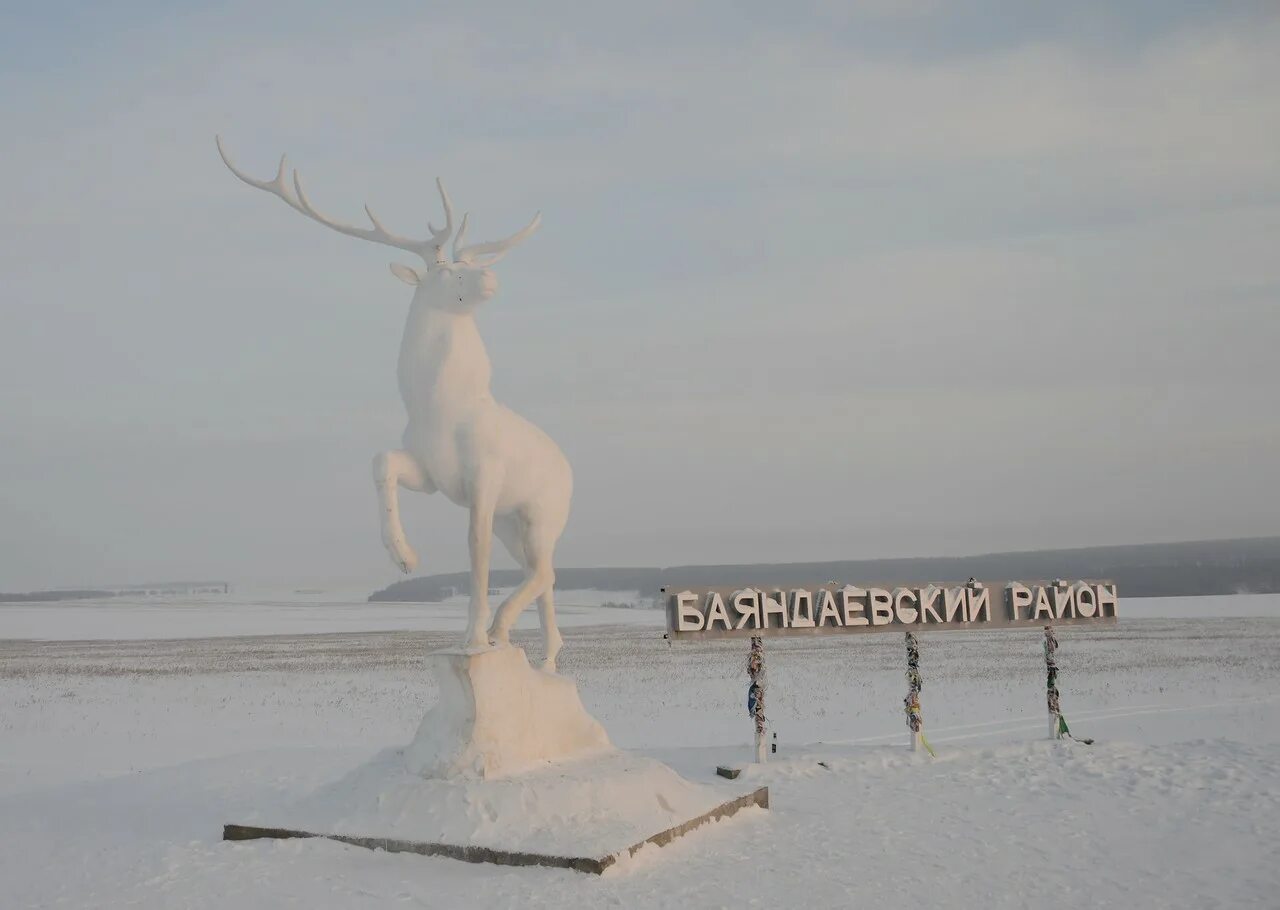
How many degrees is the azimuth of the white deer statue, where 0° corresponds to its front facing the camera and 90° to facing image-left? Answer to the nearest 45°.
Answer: approximately 45°

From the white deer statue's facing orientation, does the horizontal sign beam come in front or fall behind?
behind
